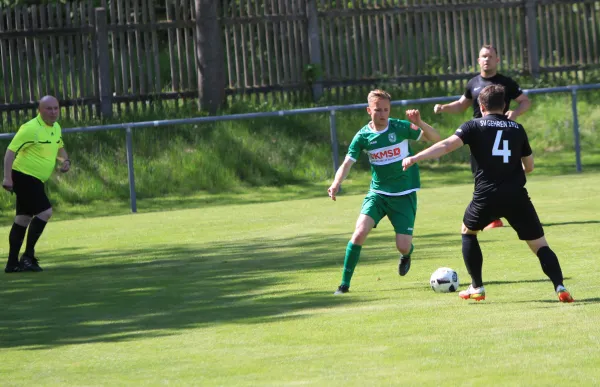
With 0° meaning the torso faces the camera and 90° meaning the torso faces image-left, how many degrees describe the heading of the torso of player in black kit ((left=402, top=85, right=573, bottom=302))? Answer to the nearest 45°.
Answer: approximately 180°

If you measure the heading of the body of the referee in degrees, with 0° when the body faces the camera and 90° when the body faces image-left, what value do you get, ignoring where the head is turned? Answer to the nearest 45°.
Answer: approximately 315°

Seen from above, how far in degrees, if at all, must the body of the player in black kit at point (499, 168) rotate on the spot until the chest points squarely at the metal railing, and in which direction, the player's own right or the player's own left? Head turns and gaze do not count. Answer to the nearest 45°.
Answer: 0° — they already face it

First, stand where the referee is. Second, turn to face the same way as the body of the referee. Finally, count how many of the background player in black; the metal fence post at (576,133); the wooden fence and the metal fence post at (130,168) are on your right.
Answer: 0

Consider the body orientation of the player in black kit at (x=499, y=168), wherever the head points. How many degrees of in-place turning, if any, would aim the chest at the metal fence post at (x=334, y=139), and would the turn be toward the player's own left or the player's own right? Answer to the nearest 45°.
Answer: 0° — they already face it

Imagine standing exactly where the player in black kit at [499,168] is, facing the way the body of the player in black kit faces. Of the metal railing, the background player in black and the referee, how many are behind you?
0

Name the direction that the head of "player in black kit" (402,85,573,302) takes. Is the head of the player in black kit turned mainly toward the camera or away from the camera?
away from the camera

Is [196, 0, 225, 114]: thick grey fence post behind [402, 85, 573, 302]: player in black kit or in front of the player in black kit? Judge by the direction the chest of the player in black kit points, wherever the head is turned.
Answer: in front

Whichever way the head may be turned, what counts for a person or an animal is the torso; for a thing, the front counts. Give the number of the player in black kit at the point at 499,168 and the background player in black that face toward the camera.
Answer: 1

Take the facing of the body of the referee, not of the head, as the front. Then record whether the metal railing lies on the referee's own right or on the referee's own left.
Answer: on the referee's own left

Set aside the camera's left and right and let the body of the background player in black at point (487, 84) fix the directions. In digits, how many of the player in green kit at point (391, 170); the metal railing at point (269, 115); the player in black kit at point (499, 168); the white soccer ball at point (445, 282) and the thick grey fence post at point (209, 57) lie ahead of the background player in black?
3

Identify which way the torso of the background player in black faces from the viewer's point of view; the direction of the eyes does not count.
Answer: toward the camera

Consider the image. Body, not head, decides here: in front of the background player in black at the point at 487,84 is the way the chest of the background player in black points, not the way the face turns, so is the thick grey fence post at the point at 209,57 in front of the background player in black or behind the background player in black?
behind

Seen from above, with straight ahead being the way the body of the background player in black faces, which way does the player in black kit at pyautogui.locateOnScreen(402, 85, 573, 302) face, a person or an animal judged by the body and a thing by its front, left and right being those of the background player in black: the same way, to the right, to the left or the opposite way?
the opposite way

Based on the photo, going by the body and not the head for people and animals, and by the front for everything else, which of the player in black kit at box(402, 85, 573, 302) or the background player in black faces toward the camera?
the background player in black

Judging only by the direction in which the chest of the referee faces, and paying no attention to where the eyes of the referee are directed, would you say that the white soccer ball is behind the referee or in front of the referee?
in front
